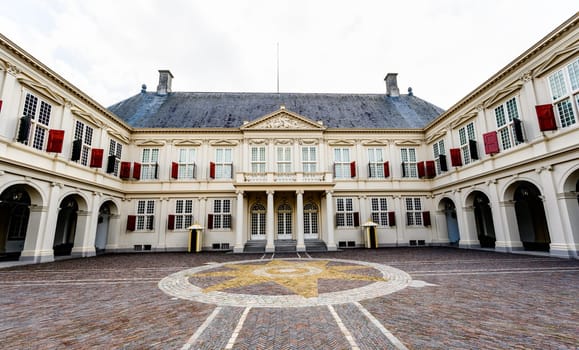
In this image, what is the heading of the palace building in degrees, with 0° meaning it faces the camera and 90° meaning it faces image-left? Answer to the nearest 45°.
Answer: approximately 0°
